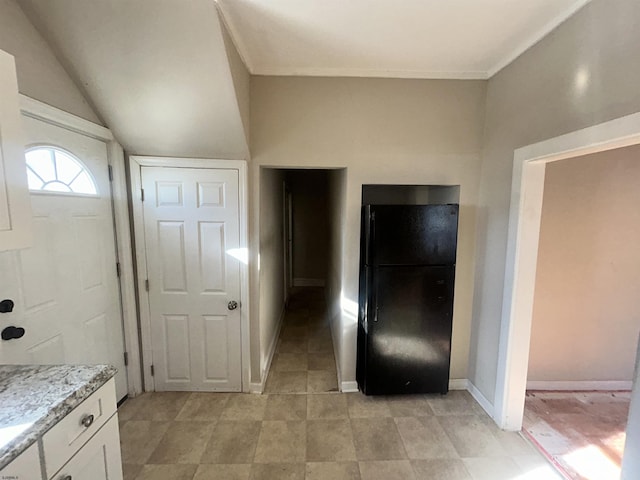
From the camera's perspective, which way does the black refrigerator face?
toward the camera

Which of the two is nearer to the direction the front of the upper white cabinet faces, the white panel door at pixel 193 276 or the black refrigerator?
the black refrigerator

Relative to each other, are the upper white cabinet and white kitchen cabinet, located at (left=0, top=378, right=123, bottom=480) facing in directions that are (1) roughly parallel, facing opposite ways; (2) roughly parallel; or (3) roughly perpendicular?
roughly parallel

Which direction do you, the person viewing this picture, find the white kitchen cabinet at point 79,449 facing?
facing the viewer and to the right of the viewer

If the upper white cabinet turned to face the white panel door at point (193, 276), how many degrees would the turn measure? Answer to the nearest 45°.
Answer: approximately 90° to its left

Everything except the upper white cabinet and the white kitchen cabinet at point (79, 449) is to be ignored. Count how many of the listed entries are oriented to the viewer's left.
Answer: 0

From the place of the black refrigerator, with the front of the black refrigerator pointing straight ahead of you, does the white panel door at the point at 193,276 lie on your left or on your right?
on your right

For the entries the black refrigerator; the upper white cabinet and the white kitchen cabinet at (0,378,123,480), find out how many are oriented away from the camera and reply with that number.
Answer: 0

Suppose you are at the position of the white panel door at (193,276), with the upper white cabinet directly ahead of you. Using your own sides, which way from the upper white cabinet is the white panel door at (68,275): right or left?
right
